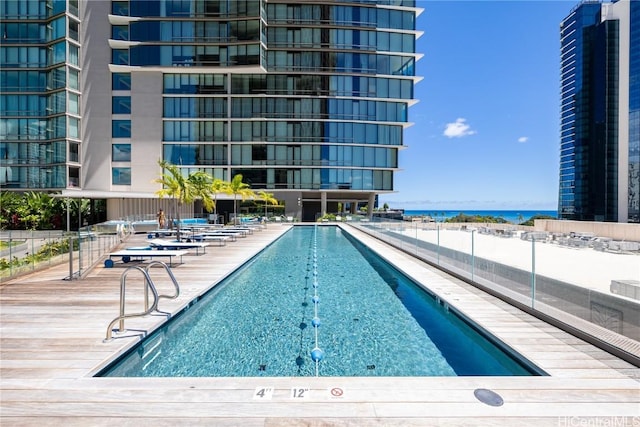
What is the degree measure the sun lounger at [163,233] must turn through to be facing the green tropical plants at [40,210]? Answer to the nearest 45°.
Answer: approximately 135° to its left

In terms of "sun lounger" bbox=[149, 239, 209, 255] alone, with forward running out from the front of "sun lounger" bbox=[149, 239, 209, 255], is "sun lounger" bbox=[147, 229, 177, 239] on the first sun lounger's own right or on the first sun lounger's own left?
on the first sun lounger's own left

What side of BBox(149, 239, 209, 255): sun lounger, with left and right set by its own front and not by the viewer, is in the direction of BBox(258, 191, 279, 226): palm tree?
left

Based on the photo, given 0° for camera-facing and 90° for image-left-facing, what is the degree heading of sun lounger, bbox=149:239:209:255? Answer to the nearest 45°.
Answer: approximately 270°

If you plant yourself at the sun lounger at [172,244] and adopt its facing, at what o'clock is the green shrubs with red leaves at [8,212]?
The green shrubs with red leaves is roughly at 8 o'clock from the sun lounger.

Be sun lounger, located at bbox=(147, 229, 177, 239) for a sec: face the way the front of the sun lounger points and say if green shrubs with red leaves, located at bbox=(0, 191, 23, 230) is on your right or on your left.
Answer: on your left

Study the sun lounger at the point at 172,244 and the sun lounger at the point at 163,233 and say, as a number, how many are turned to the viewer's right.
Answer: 2

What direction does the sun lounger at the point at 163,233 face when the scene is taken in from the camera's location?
facing to the right of the viewer

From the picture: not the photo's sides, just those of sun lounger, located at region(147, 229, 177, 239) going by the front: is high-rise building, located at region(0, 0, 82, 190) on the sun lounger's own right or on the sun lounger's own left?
on the sun lounger's own left
